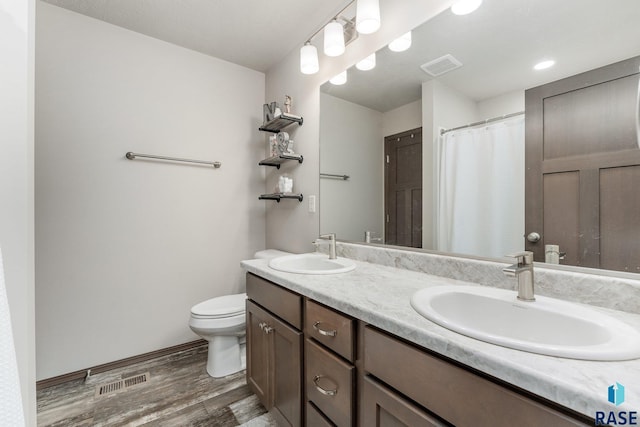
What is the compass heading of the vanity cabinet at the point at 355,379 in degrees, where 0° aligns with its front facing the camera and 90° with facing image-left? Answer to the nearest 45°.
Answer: approximately 45°

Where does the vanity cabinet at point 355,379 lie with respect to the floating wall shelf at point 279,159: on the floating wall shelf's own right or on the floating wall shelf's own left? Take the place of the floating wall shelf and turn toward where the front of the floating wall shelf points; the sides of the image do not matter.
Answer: on the floating wall shelf's own left

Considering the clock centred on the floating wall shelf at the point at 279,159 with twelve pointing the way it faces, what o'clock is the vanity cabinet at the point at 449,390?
The vanity cabinet is roughly at 10 o'clock from the floating wall shelf.

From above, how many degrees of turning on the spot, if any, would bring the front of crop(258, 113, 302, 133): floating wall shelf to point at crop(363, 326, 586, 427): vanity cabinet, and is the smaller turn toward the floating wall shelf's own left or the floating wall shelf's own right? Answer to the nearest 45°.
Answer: approximately 45° to the floating wall shelf's own left

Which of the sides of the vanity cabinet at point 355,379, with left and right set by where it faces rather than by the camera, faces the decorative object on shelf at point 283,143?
right

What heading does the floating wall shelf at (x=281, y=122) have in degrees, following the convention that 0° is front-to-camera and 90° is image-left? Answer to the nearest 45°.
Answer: approximately 45°

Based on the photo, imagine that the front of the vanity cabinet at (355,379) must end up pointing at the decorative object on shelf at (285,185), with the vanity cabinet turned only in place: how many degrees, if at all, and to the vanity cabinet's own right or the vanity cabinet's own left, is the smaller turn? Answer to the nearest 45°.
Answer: approximately 90° to the vanity cabinet's own right

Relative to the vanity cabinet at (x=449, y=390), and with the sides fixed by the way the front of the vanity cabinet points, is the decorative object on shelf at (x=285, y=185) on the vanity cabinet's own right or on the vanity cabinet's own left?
on the vanity cabinet's own right
